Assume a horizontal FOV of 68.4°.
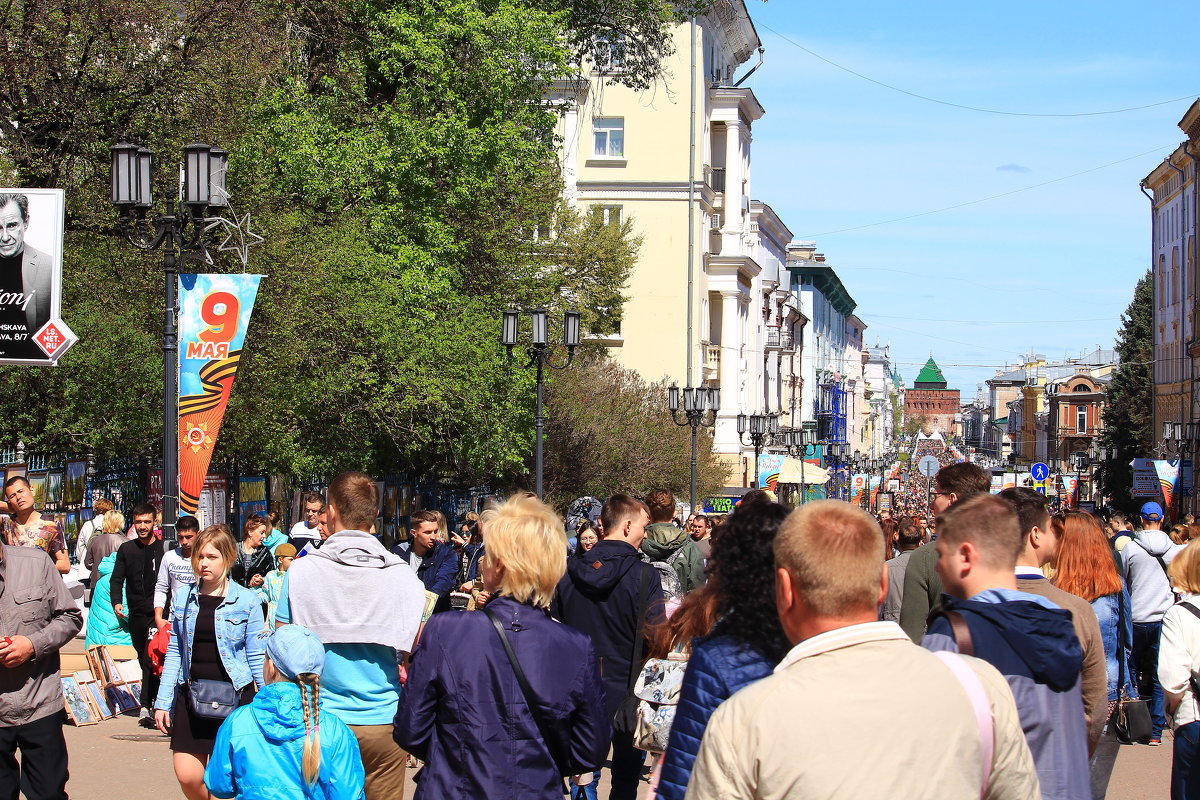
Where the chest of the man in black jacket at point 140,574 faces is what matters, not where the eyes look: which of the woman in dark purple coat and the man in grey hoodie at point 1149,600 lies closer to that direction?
the woman in dark purple coat

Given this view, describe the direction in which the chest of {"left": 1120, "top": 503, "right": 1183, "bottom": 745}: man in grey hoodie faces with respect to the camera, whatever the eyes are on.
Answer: away from the camera

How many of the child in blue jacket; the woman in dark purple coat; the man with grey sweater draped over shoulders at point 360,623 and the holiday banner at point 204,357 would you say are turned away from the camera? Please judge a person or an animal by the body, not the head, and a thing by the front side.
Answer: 3

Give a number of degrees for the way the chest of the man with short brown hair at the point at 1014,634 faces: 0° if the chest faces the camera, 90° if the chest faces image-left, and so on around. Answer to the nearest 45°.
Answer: approximately 135°

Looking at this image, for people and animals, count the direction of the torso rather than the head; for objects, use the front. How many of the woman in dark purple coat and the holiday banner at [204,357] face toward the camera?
1

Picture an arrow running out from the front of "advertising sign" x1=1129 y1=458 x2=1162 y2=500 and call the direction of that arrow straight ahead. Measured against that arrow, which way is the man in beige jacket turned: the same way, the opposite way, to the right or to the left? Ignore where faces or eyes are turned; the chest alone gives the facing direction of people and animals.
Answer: the opposite way

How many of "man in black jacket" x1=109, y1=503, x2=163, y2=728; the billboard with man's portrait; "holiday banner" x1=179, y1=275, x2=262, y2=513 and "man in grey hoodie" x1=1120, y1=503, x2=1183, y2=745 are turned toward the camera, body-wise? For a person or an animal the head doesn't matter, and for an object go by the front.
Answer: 3

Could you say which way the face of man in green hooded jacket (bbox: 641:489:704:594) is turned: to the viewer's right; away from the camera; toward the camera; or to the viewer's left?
away from the camera

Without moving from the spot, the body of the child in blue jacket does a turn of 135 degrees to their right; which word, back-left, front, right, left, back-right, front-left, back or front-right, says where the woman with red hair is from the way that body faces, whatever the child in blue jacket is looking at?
front-left

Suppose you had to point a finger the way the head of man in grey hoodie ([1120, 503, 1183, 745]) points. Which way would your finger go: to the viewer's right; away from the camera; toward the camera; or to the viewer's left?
away from the camera

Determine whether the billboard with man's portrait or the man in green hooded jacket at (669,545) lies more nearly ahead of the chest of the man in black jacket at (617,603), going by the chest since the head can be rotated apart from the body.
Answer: the man in green hooded jacket

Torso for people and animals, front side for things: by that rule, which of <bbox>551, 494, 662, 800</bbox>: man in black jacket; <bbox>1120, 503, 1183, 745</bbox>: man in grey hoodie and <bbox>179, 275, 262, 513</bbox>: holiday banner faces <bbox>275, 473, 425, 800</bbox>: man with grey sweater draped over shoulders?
the holiday banner

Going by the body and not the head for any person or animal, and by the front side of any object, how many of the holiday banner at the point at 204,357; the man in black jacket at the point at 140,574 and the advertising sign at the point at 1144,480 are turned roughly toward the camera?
3
